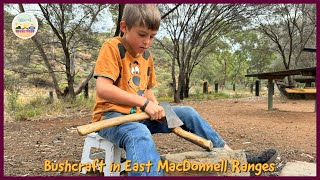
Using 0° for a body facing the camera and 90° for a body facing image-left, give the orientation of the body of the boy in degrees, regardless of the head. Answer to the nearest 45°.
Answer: approximately 315°

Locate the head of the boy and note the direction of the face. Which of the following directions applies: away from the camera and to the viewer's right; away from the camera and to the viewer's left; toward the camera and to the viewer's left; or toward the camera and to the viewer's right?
toward the camera and to the viewer's right

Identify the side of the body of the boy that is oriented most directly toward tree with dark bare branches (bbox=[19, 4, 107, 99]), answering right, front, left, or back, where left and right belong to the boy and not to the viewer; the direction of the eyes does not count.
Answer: back
